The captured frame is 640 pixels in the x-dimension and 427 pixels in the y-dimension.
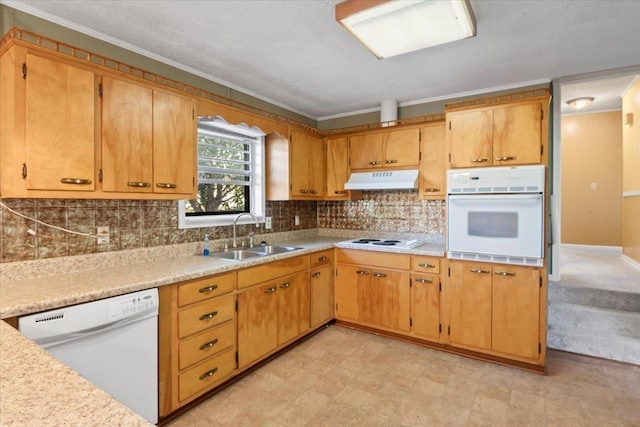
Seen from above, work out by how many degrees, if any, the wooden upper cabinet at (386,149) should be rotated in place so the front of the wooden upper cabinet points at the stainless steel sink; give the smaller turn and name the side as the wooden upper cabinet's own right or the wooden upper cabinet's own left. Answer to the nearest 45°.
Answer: approximately 45° to the wooden upper cabinet's own right

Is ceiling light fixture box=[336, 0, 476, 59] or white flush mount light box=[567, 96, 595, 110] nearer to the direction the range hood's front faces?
the ceiling light fixture

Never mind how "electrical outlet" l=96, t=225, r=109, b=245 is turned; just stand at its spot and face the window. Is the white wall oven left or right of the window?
right

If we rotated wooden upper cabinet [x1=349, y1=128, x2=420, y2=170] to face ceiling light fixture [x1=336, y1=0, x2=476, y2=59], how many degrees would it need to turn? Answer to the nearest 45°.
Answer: approximately 45° to its left

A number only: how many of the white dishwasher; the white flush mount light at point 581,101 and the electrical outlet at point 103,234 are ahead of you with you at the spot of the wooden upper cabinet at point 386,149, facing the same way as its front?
2

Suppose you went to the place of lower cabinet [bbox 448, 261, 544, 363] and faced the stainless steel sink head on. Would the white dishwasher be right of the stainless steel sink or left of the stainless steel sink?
left

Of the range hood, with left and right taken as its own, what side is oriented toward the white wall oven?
left

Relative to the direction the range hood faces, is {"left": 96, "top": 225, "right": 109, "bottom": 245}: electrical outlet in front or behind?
in front

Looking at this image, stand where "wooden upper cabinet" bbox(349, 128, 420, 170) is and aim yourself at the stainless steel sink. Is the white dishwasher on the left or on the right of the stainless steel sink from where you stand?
left

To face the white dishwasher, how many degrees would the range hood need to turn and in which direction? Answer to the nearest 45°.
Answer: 0° — it already faces it

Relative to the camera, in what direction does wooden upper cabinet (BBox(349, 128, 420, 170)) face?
facing the viewer and to the left of the viewer
